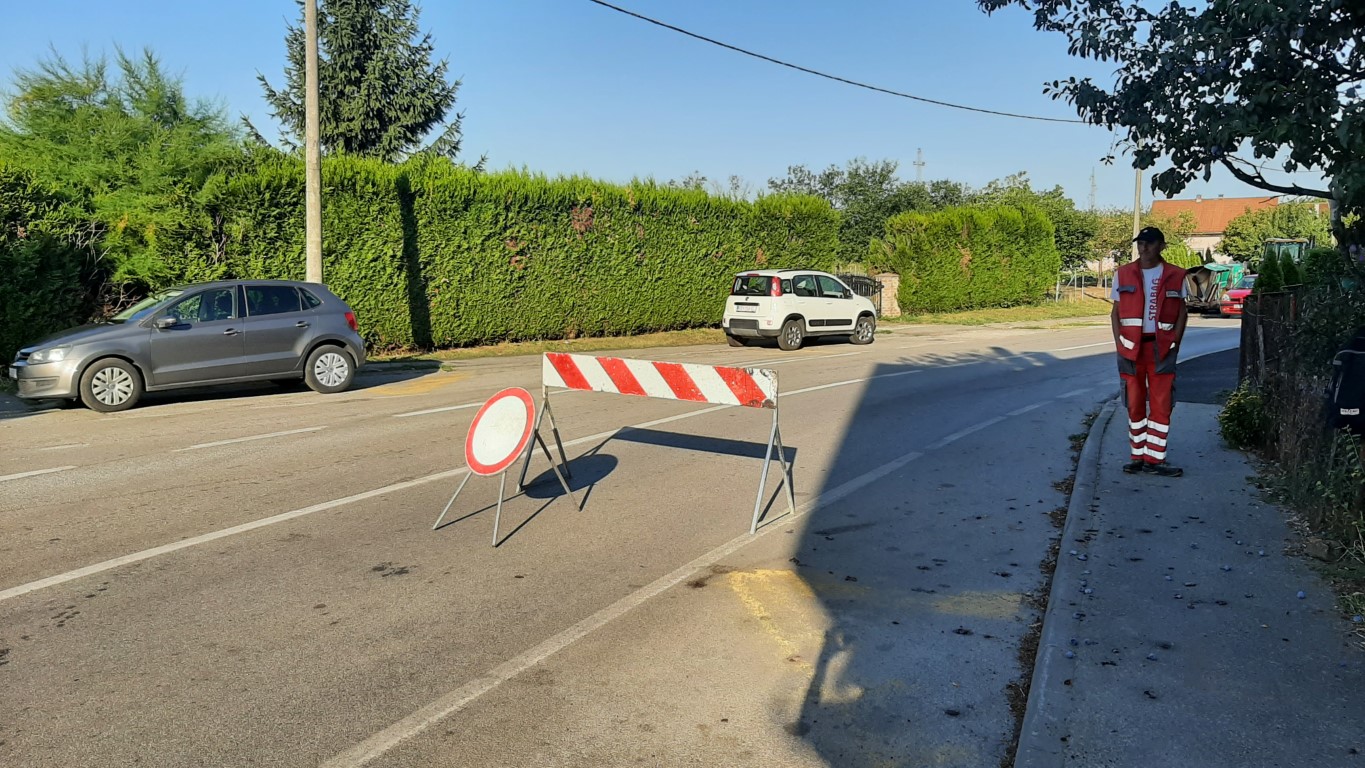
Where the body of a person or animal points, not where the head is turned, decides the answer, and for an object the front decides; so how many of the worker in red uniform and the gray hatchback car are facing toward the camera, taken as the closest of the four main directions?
1

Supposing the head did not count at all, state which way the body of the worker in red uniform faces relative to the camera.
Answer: toward the camera

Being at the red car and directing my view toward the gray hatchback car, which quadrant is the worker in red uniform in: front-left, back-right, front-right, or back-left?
front-left

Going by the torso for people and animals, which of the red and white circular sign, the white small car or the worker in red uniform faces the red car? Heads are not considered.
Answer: the white small car

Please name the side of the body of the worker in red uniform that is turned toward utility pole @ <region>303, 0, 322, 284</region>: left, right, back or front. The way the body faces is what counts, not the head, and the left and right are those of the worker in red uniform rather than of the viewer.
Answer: right

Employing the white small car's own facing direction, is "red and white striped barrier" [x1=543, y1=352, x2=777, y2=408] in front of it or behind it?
behind

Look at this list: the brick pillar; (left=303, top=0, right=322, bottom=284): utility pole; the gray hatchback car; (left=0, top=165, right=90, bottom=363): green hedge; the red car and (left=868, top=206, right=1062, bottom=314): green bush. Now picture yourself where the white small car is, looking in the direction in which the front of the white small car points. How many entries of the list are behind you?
3

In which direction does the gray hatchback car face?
to the viewer's left

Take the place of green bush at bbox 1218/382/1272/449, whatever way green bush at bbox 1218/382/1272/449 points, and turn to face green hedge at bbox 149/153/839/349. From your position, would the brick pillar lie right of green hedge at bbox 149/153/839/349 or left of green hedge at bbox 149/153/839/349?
right

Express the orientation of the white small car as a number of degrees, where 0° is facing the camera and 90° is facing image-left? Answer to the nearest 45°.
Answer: approximately 225°

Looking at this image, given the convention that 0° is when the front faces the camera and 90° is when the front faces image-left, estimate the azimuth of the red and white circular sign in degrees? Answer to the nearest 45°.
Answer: approximately 45°

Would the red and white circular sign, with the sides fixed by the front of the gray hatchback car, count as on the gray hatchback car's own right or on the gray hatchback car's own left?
on the gray hatchback car's own left

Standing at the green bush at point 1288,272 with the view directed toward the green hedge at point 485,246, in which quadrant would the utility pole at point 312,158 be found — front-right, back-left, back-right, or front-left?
front-left

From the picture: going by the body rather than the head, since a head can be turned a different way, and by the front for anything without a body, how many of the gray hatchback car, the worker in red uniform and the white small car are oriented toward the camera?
1

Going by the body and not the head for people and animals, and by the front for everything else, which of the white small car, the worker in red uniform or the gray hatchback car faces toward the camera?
the worker in red uniform

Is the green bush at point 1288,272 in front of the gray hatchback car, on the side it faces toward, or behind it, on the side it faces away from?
behind
